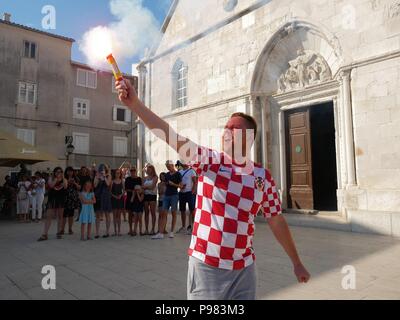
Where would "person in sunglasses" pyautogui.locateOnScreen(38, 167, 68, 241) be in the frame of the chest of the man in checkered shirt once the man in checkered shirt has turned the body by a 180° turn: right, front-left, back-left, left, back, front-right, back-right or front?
front-left

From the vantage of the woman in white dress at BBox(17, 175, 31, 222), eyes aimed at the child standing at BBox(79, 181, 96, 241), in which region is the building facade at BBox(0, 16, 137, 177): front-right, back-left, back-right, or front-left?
back-left

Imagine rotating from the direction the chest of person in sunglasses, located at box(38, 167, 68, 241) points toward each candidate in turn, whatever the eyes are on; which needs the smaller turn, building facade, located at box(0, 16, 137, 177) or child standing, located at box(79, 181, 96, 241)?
the child standing

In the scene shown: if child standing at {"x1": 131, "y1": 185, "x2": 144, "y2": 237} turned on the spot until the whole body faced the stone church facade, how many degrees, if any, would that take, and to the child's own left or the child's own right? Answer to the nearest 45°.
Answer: approximately 90° to the child's own left

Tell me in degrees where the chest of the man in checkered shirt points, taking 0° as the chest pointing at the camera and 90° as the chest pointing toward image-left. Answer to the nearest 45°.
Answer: approximately 0°

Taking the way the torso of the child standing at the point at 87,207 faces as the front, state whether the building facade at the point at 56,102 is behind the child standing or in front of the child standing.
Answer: behind

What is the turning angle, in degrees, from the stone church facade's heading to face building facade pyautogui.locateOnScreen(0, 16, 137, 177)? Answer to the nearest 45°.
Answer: approximately 90° to its right

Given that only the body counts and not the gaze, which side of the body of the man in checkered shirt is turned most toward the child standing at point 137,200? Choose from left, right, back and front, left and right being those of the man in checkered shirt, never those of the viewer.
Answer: back

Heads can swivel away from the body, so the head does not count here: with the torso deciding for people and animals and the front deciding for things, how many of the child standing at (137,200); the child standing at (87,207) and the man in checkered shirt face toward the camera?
3

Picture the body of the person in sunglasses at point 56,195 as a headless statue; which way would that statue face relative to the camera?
toward the camera

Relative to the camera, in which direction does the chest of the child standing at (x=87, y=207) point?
toward the camera

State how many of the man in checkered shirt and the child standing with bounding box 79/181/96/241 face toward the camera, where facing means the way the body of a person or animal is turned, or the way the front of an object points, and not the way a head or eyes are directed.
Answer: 2

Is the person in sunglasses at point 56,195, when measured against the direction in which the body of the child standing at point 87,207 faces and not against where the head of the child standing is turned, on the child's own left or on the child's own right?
on the child's own right

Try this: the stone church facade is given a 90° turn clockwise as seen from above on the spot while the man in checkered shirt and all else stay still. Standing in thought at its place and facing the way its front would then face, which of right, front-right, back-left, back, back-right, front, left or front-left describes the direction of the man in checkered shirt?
back-left
